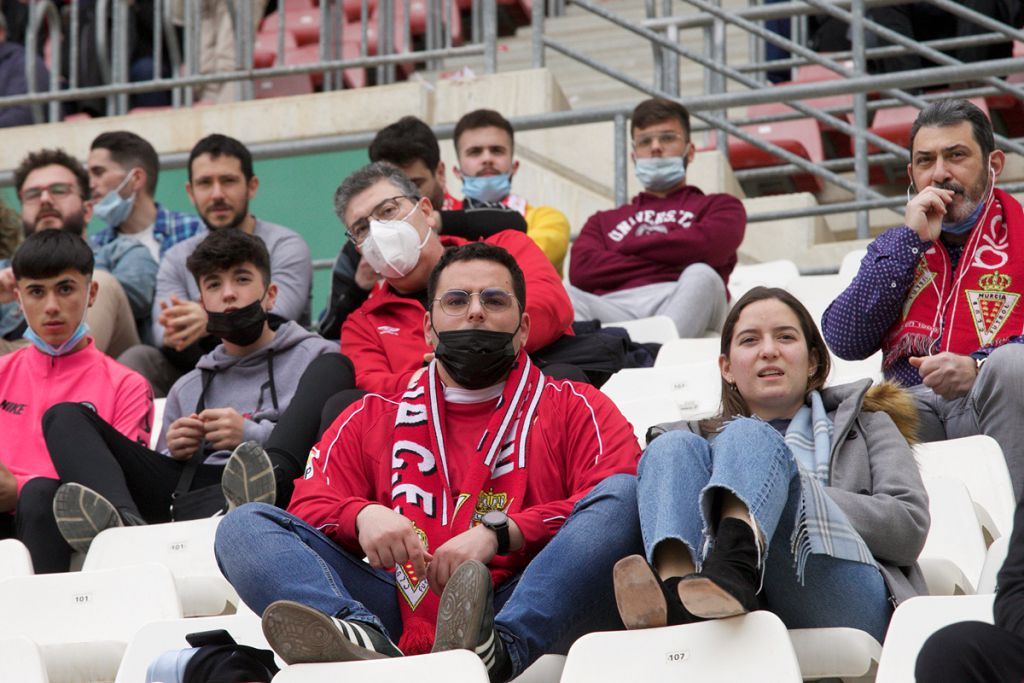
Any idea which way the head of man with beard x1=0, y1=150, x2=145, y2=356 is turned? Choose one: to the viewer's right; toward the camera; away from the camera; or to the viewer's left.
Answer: toward the camera

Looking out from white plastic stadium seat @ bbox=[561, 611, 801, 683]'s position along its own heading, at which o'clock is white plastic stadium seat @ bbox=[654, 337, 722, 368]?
white plastic stadium seat @ bbox=[654, 337, 722, 368] is roughly at 6 o'clock from white plastic stadium seat @ bbox=[561, 611, 801, 683].

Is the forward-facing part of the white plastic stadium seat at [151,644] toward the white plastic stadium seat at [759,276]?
no

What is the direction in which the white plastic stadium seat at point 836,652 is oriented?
toward the camera

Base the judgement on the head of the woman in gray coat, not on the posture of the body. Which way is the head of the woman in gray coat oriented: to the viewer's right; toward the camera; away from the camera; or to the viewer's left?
toward the camera

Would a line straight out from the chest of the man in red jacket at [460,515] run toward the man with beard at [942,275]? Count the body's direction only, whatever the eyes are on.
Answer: no

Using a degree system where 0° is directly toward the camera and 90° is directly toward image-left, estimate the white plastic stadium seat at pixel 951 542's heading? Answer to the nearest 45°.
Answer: approximately 45°

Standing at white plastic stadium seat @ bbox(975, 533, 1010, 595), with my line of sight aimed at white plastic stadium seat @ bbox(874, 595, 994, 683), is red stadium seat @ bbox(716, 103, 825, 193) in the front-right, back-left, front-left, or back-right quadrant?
back-right

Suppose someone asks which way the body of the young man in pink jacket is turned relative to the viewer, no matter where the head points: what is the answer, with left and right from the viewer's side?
facing the viewer

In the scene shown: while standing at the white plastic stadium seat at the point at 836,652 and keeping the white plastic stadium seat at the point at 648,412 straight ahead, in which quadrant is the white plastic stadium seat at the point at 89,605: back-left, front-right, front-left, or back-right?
front-left

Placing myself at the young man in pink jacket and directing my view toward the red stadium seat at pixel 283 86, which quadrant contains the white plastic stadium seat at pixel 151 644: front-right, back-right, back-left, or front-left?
back-right

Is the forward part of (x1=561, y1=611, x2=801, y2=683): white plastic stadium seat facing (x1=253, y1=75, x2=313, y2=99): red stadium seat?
no

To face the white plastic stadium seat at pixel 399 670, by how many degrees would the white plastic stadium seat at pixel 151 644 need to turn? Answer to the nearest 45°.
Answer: approximately 45° to its left
